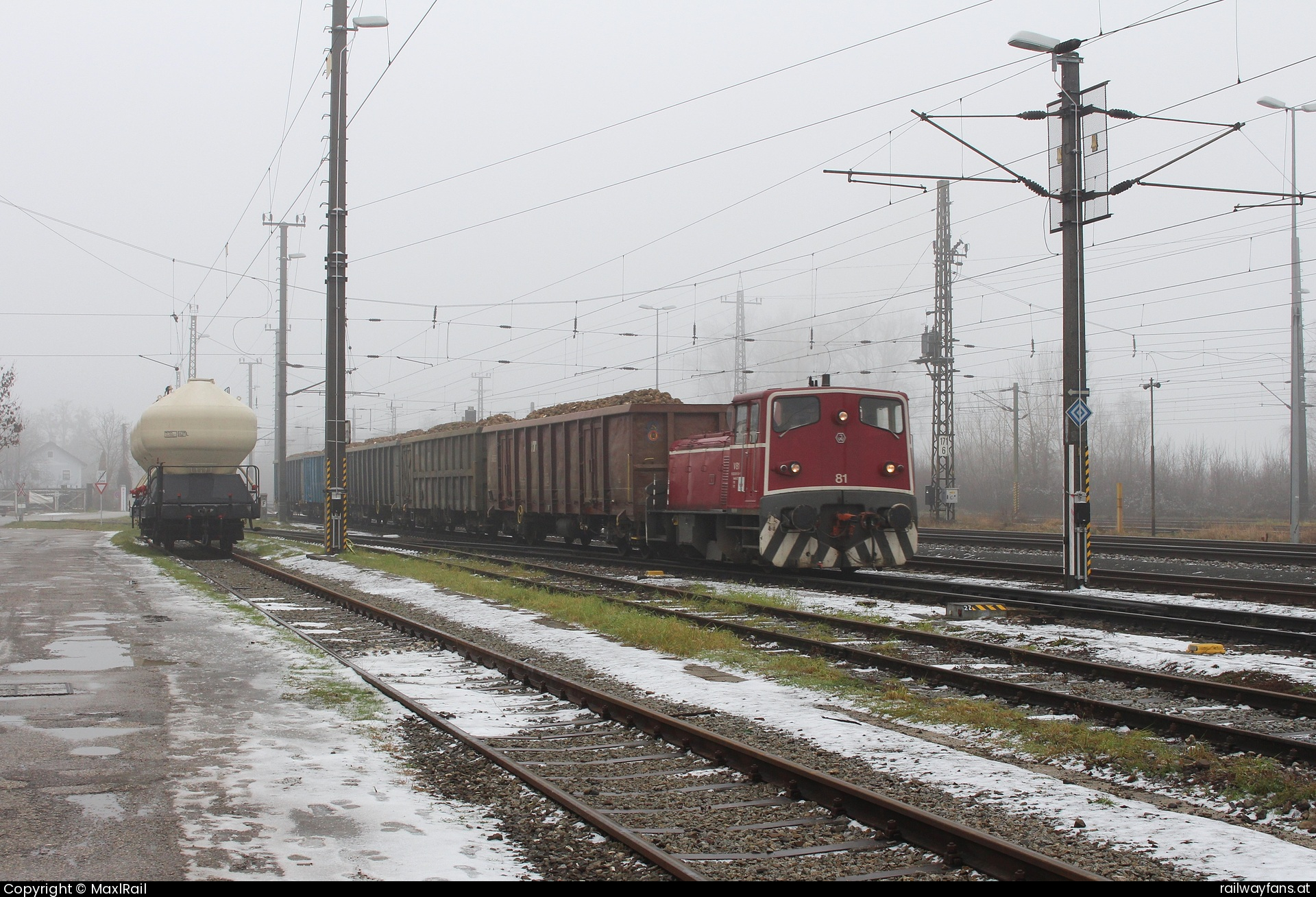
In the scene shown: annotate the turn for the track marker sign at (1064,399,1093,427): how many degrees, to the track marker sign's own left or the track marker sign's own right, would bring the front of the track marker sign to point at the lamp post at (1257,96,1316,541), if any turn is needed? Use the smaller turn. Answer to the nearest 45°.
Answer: approximately 180°

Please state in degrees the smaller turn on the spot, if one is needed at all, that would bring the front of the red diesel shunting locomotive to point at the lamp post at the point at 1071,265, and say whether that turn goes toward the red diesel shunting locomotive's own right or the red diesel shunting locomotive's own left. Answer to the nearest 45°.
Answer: approximately 45° to the red diesel shunting locomotive's own left

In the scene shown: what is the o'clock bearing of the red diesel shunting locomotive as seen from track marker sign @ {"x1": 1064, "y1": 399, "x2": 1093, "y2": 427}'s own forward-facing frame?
The red diesel shunting locomotive is roughly at 3 o'clock from the track marker sign.

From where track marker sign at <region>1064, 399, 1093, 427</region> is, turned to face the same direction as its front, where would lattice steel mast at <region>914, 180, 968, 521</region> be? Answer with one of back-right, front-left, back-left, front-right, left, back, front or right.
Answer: back

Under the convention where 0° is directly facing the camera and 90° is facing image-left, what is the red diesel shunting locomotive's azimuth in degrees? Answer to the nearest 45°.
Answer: approximately 315°

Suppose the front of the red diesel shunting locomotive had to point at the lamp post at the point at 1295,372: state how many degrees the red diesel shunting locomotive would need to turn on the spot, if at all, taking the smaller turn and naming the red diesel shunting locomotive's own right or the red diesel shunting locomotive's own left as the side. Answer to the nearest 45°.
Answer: approximately 90° to the red diesel shunting locomotive's own left

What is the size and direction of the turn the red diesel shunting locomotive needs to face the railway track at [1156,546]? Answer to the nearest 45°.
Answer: approximately 90° to its left

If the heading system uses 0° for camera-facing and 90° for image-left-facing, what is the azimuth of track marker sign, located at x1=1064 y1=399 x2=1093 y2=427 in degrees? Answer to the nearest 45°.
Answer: approximately 0°

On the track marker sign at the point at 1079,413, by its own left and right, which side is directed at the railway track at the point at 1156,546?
back

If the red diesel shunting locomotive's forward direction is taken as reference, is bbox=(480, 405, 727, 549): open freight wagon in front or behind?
behind
